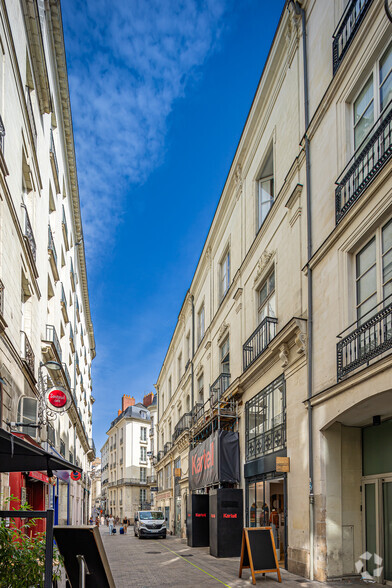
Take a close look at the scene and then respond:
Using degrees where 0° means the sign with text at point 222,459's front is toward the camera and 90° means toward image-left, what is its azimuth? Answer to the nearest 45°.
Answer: approximately 45°

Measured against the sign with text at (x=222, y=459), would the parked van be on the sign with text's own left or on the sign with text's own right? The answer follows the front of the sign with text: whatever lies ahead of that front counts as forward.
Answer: on the sign with text's own right

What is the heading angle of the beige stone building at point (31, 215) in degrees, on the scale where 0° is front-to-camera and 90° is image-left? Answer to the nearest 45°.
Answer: approximately 270°

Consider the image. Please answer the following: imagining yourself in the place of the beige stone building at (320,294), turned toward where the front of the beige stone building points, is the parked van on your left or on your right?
on your right

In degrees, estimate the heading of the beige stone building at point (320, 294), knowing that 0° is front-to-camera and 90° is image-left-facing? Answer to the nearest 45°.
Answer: approximately 45°

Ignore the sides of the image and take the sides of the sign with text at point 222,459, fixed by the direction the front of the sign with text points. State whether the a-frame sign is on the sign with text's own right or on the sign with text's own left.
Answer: on the sign with text's own left

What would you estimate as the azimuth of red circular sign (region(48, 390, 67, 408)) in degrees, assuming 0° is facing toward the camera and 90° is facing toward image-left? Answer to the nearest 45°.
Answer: approximately 0°

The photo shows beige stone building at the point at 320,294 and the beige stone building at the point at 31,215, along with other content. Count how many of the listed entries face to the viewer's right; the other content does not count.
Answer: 1
